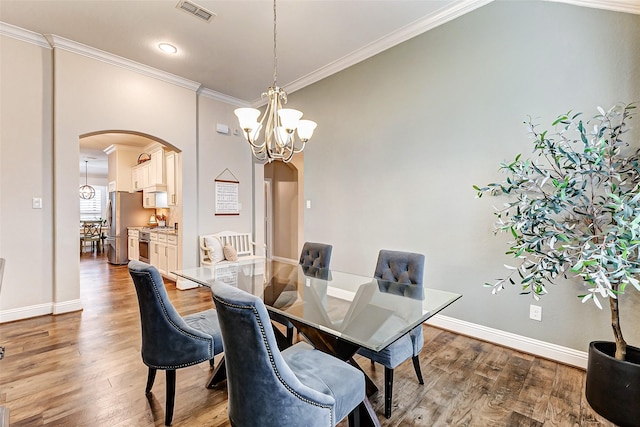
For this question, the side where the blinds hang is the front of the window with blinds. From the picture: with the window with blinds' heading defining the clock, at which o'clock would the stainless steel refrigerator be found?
The stainless steel refrigerator is roughly at 12 o'clock from the window with blinds.

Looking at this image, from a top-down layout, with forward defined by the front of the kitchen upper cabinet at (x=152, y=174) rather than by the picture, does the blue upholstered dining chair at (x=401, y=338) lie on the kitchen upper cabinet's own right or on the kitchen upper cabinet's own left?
on the kitchen upper cabinet's own left

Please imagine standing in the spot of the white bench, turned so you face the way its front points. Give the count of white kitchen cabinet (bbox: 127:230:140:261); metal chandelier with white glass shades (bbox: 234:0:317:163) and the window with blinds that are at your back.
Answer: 2

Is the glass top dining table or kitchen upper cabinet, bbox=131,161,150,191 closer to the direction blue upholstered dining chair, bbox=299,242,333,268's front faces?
the glass top dining table

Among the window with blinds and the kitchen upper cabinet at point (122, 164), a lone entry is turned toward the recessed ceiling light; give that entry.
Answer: the window with blinds

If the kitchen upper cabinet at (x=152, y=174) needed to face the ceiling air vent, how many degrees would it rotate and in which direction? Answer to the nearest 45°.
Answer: approximately 45° to its left

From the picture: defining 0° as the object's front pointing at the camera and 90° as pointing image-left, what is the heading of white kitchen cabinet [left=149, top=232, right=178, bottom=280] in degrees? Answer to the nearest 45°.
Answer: approximately 45°

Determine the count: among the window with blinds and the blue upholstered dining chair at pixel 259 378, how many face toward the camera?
1

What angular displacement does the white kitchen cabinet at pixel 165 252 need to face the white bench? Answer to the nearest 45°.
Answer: approximately 90° to its left

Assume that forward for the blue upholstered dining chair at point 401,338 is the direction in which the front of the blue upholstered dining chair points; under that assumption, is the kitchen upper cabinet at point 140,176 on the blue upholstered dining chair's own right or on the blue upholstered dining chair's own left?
on the blue upholstered dining chair's own right

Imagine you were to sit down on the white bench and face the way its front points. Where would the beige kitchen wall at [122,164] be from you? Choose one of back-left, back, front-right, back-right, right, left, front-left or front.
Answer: back
